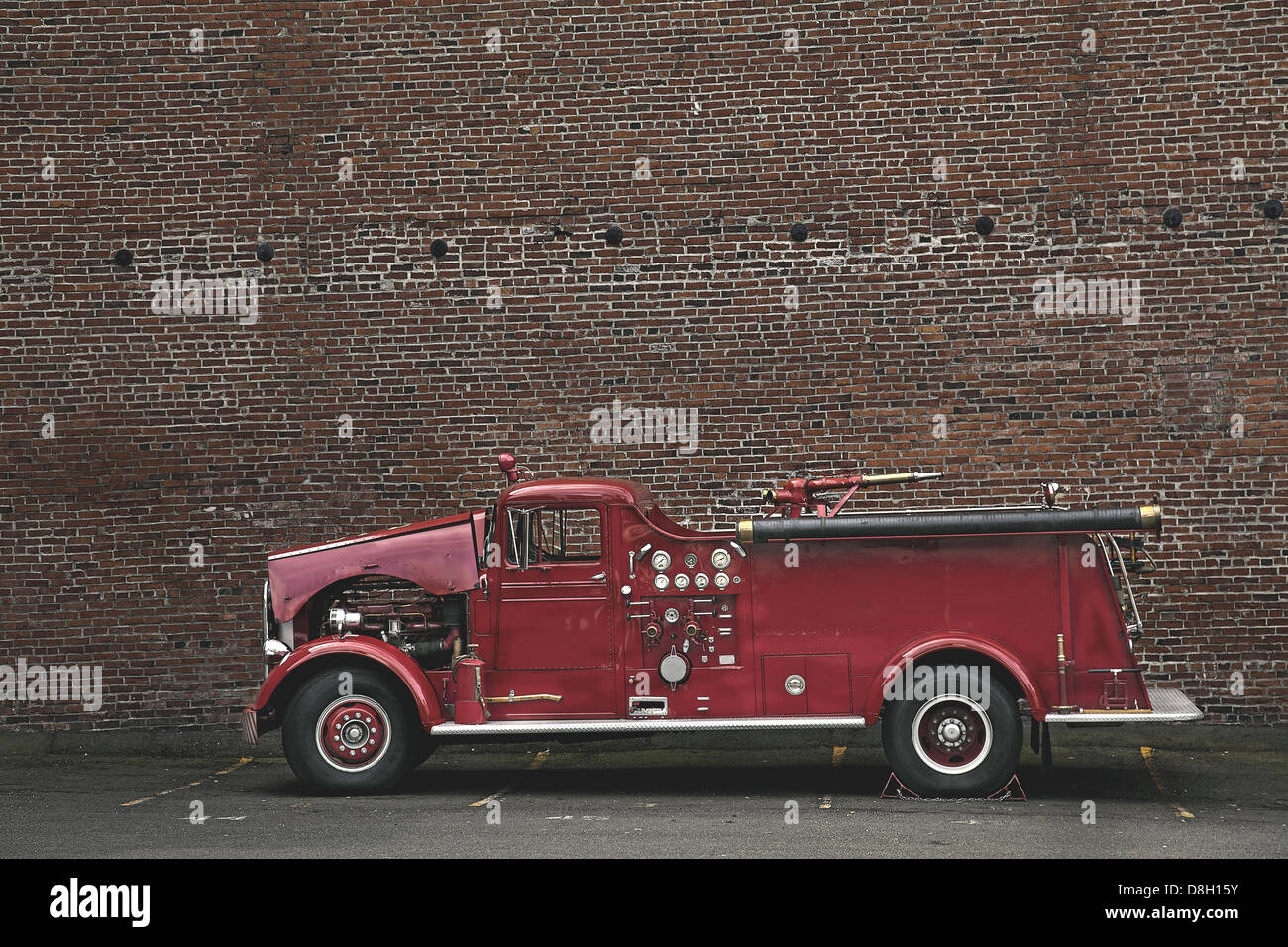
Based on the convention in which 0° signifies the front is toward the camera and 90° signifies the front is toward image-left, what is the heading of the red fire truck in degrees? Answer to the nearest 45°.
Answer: approximately 90°
